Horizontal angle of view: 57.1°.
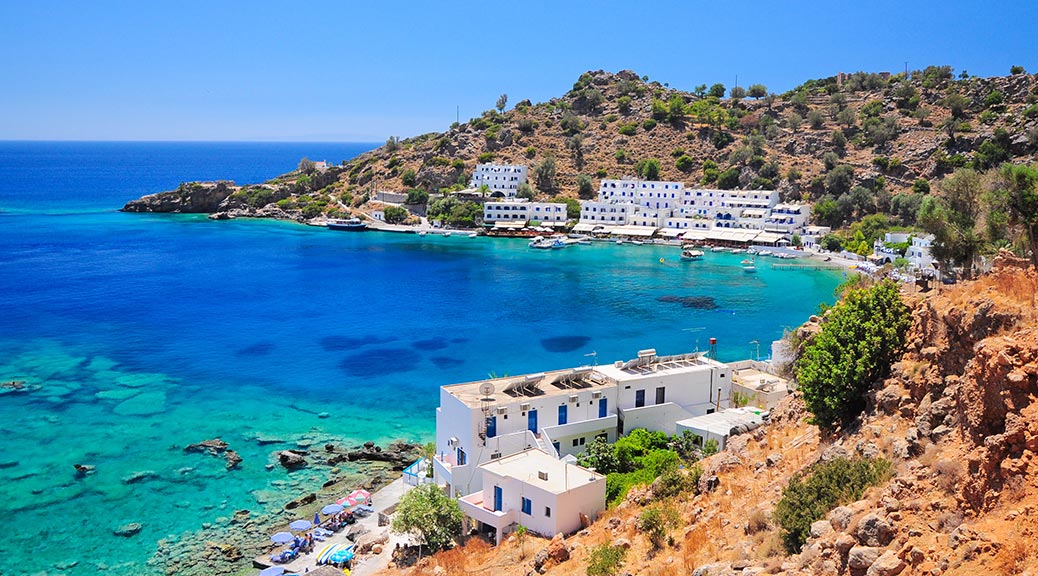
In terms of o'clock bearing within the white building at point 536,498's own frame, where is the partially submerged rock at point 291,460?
The partially submerged rock is roughly at 3 o'clock from the white building.

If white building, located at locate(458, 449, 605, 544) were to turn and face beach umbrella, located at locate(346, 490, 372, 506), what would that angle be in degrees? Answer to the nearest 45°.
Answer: approximately 90° to its right

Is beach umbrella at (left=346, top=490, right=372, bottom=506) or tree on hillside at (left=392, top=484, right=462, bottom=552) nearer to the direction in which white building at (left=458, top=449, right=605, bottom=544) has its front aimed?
the tree on hillside

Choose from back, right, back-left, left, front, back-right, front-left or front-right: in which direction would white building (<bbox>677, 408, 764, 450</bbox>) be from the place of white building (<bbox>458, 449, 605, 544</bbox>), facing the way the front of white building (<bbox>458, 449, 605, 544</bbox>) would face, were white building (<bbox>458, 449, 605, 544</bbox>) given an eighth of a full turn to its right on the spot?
back-right

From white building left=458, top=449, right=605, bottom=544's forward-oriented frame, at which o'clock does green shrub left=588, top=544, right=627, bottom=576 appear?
The green shrub is roughly at 10 o'clock from the white building.

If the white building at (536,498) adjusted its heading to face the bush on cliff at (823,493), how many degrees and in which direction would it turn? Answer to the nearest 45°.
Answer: approximately 90° to its left

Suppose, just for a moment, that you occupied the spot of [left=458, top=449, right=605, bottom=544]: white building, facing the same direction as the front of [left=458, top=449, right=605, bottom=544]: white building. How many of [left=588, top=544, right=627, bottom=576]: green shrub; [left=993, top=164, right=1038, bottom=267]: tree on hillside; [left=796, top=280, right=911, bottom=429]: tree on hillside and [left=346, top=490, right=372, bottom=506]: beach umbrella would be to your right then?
1

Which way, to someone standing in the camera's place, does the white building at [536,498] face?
facing the viewer and to the left of the viewer

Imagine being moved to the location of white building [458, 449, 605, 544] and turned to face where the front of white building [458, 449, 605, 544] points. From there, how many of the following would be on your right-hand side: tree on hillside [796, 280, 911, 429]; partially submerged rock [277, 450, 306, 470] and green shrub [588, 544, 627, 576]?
1

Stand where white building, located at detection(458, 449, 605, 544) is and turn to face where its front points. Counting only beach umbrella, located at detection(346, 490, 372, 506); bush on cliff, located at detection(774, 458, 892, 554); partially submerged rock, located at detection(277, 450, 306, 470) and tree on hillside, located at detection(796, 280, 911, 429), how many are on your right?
2

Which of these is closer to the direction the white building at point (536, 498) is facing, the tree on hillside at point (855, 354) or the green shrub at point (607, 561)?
the green shrub

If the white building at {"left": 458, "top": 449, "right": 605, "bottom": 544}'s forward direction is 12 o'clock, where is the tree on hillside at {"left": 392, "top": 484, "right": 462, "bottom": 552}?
The tree on hillside is roughly at 2 o'clock from the white building.

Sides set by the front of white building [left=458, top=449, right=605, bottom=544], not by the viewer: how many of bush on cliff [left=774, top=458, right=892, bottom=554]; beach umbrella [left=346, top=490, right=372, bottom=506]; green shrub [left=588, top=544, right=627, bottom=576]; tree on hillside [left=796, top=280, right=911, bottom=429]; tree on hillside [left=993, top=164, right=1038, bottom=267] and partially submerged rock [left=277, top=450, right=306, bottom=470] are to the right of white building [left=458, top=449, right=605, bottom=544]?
2

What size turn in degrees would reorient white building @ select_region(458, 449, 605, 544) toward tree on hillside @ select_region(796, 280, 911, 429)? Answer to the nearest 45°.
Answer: approximately 90° to its left

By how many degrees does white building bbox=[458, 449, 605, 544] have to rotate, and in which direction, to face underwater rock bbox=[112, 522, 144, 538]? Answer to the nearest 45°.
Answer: approximately 45° to its right
